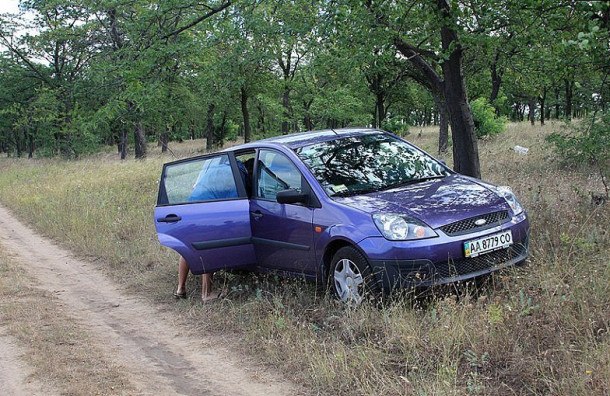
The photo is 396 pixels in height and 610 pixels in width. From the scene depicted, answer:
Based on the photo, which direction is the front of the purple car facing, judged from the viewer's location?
facing the viewer and to the right of the viewer

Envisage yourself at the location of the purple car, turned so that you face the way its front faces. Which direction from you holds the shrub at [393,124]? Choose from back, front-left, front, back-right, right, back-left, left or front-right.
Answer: back-left

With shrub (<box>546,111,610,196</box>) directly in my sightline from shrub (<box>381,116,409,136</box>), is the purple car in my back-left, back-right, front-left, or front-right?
front-right

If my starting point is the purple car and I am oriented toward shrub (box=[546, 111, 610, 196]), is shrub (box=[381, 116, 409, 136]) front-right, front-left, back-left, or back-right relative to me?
front-left

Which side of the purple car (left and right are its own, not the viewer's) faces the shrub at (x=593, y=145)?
left

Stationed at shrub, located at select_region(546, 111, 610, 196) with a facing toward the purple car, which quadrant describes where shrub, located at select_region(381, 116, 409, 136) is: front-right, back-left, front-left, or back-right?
back-right

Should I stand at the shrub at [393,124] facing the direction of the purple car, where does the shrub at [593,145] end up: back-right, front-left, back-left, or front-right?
front-left
